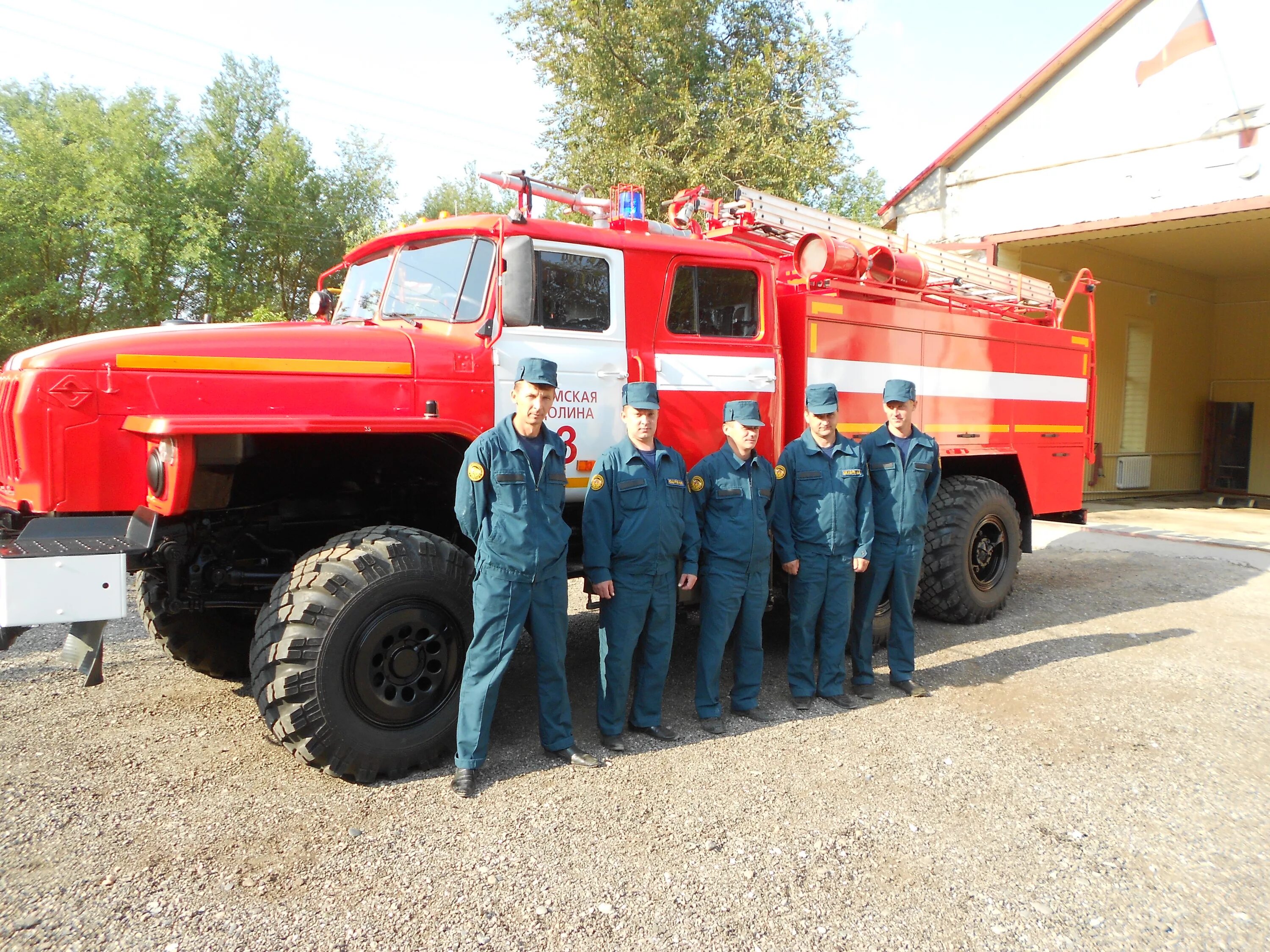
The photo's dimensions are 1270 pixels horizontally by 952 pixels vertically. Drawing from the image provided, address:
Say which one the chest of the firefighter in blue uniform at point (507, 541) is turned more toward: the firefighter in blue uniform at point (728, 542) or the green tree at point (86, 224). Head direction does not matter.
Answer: the firefighter in blue uniform

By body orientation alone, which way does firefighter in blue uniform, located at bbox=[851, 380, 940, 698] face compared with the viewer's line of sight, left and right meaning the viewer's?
facing the viewer

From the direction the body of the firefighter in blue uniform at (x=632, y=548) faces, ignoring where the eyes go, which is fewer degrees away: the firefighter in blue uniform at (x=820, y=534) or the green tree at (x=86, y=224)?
the firefighter in blue uniform

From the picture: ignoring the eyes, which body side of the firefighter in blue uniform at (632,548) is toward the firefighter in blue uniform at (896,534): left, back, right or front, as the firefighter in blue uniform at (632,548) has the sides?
left

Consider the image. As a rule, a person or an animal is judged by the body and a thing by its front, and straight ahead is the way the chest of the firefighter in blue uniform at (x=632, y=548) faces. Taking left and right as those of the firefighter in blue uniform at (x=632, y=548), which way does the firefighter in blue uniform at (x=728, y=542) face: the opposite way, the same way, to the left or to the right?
the same way

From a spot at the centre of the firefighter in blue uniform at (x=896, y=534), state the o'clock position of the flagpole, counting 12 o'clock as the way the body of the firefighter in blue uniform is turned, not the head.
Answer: The flagpole is roughly at 7 o'clock from the firefighter in blue uniform.

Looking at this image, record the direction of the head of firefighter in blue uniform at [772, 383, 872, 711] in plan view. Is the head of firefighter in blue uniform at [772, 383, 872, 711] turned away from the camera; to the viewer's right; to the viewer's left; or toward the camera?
toward the camera

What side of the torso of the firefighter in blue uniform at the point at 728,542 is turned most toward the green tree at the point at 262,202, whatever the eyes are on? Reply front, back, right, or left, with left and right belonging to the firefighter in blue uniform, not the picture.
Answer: back

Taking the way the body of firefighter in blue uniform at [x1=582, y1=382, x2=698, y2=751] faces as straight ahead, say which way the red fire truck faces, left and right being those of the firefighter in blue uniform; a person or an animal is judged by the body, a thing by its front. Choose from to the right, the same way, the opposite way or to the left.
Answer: to the right

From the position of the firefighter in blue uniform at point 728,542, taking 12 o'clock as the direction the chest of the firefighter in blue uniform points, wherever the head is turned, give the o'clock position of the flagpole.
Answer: The flagpole is roughly at 9 o'clock from the firefighter in blue uniform.

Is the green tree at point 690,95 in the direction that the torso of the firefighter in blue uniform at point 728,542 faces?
no

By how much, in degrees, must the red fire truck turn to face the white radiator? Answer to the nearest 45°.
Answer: approximately 180°

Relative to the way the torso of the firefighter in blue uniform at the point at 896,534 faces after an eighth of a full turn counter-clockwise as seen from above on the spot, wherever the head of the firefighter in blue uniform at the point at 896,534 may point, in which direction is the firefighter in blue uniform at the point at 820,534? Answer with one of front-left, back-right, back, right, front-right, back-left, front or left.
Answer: right

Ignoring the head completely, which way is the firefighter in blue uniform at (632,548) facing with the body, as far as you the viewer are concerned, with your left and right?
facing the viewer and to the right of the viewer

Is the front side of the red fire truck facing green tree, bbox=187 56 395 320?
no

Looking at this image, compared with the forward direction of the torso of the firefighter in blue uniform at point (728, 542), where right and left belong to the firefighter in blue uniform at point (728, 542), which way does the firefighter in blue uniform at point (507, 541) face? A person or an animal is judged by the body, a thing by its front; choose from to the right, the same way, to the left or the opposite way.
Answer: the same way

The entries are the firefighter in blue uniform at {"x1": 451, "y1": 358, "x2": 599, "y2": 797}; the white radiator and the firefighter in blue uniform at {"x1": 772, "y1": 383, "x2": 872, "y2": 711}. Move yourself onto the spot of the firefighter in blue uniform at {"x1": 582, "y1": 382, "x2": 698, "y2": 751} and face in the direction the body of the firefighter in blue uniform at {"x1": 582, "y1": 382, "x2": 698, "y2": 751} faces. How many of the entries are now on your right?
1

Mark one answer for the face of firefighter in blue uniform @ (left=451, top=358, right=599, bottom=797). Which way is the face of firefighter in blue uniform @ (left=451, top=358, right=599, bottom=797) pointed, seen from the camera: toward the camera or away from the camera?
toward the camera

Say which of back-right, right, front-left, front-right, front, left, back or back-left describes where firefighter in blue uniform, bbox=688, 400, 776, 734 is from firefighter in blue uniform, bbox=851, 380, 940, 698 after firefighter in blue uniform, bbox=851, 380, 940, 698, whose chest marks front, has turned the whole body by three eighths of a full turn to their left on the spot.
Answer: back

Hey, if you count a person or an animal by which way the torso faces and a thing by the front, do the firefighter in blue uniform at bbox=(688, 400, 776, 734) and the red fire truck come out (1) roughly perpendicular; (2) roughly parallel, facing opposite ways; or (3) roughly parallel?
roughly perpendicular

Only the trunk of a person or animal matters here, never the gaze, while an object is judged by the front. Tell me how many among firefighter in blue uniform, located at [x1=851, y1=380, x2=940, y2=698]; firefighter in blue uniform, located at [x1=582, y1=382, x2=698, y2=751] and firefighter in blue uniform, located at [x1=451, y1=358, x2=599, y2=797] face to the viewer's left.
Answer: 0
